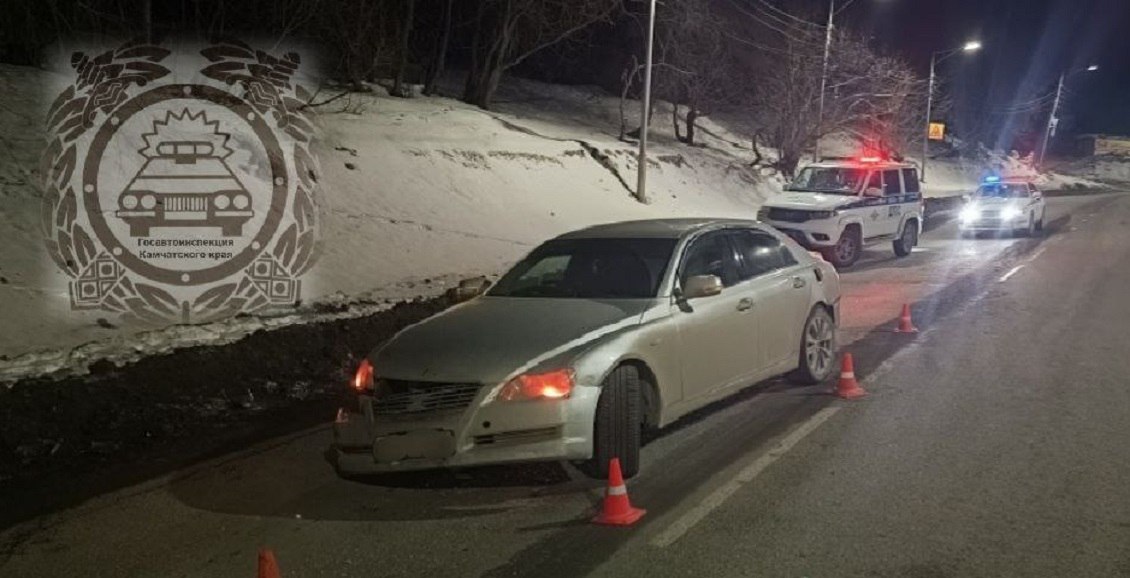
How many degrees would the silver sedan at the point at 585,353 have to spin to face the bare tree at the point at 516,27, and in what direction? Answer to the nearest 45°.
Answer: approximately 135° to its right

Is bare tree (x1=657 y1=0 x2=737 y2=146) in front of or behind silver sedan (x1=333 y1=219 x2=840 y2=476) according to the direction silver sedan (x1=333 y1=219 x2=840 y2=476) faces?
behind

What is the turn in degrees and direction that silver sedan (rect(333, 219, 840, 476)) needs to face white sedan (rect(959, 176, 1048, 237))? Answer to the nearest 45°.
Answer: approximately 180°

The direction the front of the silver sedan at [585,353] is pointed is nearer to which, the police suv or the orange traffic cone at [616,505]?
the orange traffic cone

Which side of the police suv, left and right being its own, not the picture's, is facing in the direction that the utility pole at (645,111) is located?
right

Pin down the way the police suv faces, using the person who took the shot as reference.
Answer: facing the viewer and to the left of the viewer

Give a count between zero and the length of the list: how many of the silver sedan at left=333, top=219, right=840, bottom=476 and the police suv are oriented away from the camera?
0

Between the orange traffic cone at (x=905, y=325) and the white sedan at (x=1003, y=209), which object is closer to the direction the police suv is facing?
the orange traffic cone

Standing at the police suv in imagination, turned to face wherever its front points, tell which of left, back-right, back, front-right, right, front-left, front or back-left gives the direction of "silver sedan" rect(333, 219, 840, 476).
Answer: front-left

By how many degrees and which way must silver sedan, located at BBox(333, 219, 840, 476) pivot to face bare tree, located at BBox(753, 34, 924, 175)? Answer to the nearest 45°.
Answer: approximately 135° to its right

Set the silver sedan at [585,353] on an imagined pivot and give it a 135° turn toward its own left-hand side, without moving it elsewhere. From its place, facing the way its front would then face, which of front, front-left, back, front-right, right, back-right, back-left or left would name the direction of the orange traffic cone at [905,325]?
front-left

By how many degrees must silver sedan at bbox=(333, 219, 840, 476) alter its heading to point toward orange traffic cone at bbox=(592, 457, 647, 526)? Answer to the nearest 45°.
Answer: approximately 45° to its left

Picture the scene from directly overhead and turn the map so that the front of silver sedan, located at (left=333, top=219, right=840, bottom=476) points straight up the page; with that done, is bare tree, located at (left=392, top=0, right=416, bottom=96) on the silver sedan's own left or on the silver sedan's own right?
on the silver sedan's own right

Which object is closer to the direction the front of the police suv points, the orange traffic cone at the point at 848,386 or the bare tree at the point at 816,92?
the orange traffic cone

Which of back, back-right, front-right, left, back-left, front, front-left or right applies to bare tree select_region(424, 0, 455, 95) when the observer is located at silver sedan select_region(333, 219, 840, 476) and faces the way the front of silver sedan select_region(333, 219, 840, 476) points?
back-right

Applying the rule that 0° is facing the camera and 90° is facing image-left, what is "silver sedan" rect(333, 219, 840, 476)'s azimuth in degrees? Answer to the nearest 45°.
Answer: approximately 45°
